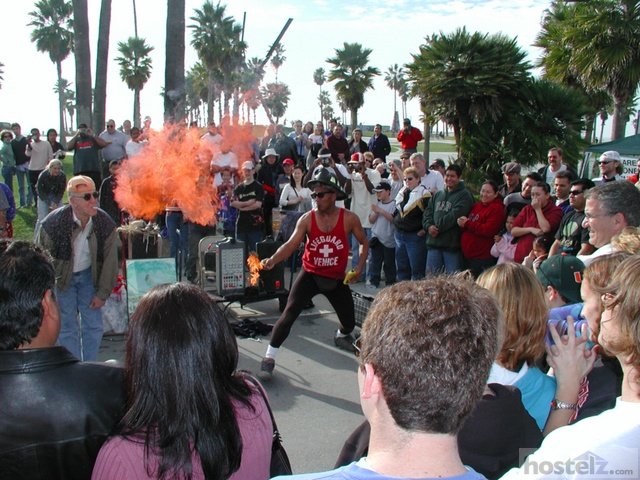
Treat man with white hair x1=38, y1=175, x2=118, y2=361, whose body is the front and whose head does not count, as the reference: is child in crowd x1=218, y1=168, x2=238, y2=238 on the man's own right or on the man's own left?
on the man's own left

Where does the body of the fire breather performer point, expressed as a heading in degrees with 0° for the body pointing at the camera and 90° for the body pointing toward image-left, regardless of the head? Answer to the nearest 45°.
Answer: approximately 0°

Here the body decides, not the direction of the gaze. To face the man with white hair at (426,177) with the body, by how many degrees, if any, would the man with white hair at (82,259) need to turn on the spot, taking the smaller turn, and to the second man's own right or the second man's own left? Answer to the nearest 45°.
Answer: approximately 90° to the second man's own left

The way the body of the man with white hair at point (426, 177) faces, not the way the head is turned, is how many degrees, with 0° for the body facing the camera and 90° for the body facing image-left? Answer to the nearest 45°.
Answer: approximately 45°

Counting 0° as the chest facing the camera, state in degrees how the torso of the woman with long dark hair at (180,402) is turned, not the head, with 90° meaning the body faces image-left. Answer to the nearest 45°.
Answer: approximately 180°

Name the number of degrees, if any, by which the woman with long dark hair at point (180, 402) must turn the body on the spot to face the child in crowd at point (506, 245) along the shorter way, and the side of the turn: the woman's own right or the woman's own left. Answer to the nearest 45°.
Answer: approximately 45° to the woman's own right

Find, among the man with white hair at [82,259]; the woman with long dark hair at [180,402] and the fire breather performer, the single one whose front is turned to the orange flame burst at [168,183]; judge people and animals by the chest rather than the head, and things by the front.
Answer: the woman with long dark hair

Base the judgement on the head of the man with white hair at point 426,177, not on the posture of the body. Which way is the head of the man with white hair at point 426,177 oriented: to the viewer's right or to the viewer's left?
to the viewer's left
